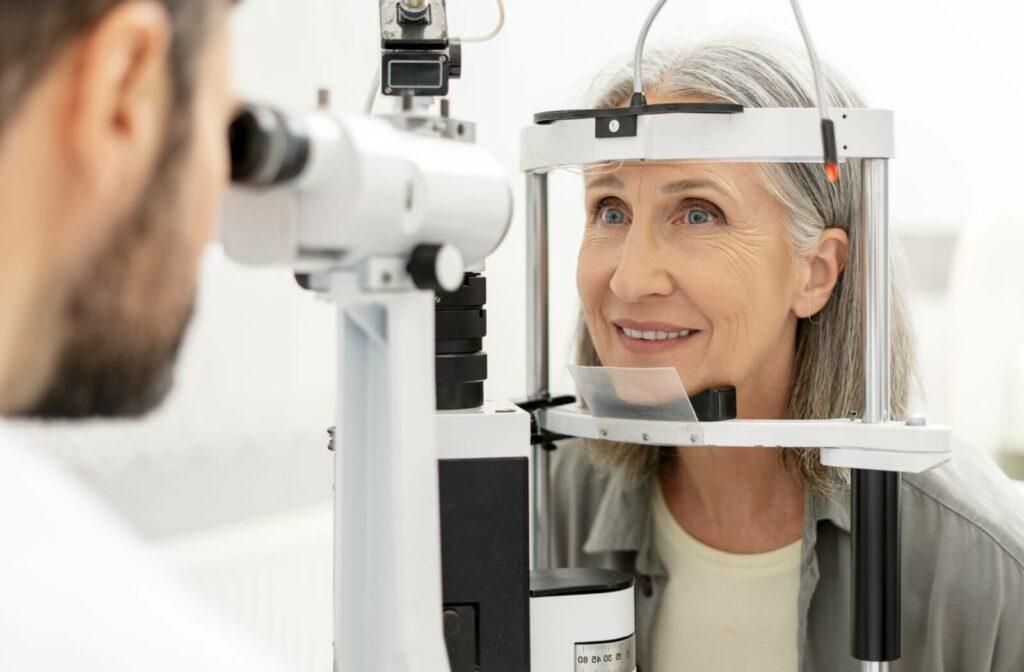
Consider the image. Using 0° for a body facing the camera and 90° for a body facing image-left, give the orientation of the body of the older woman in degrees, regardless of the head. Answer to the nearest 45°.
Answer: approximately 45°
